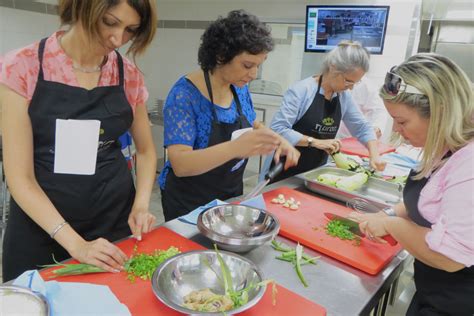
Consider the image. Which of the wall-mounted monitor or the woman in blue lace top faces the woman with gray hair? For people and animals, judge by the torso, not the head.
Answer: the wall-mounted monitor

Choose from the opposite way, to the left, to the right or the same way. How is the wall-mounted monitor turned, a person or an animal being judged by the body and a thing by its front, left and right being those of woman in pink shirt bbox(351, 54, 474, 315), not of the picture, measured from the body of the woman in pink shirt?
to the left

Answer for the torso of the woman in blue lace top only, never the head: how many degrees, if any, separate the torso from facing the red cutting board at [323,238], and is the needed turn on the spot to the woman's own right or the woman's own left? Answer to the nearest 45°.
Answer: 0° — they already face it

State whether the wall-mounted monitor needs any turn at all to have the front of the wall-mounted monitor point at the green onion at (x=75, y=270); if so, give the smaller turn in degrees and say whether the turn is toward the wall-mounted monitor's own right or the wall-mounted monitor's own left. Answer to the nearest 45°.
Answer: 0° — it already faces it

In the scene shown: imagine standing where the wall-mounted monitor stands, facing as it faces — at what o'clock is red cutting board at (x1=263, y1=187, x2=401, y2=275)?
The red cutting board is roughly at 12 o'clock from the wall-mounted monitor.

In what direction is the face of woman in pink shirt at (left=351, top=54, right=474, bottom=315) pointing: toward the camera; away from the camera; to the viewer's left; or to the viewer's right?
to the viewer's left

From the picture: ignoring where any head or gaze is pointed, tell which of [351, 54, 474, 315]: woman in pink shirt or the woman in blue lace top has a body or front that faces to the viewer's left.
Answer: the woman in pink shirt

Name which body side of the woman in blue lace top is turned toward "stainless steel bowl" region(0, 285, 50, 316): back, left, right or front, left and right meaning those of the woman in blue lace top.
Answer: right

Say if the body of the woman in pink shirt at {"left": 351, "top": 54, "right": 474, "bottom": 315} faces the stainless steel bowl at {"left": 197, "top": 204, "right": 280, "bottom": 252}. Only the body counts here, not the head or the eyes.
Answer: yes

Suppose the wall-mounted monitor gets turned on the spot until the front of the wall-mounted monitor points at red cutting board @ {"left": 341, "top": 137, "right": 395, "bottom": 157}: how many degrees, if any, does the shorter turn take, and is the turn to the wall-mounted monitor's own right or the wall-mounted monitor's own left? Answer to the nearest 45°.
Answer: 0° — it already faces it

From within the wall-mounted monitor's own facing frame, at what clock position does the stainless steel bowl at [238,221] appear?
The stainless steel bowl is roughly at 12 o'clock from the wall-mounted monitor.

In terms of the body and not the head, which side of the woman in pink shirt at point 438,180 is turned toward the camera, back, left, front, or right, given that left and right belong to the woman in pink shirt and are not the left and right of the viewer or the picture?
left

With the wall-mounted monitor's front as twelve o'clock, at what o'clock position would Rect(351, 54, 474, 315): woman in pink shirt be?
The woman in pink shirt is roughly at 12 o'clock from the wall-mounted monitor.

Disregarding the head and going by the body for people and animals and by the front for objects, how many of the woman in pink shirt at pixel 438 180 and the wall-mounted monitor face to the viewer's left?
1
